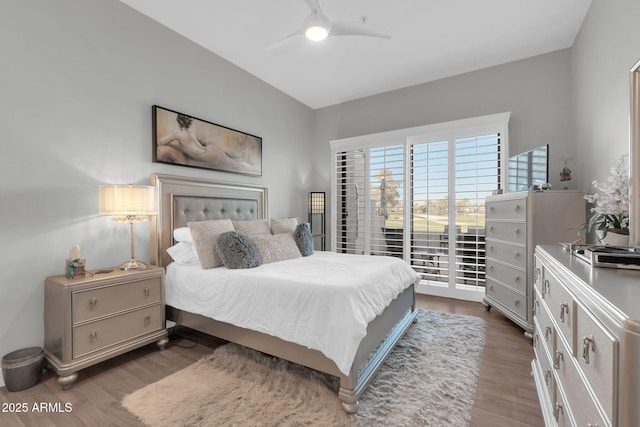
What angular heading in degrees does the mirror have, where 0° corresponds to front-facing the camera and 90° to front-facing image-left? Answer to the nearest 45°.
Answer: approximately 90°

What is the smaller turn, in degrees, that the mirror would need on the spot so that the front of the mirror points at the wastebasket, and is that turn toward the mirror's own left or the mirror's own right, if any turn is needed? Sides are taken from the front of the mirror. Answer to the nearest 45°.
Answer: approximately 45° to the mirror's own left

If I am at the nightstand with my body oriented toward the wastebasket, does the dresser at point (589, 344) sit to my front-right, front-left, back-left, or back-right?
back-left
